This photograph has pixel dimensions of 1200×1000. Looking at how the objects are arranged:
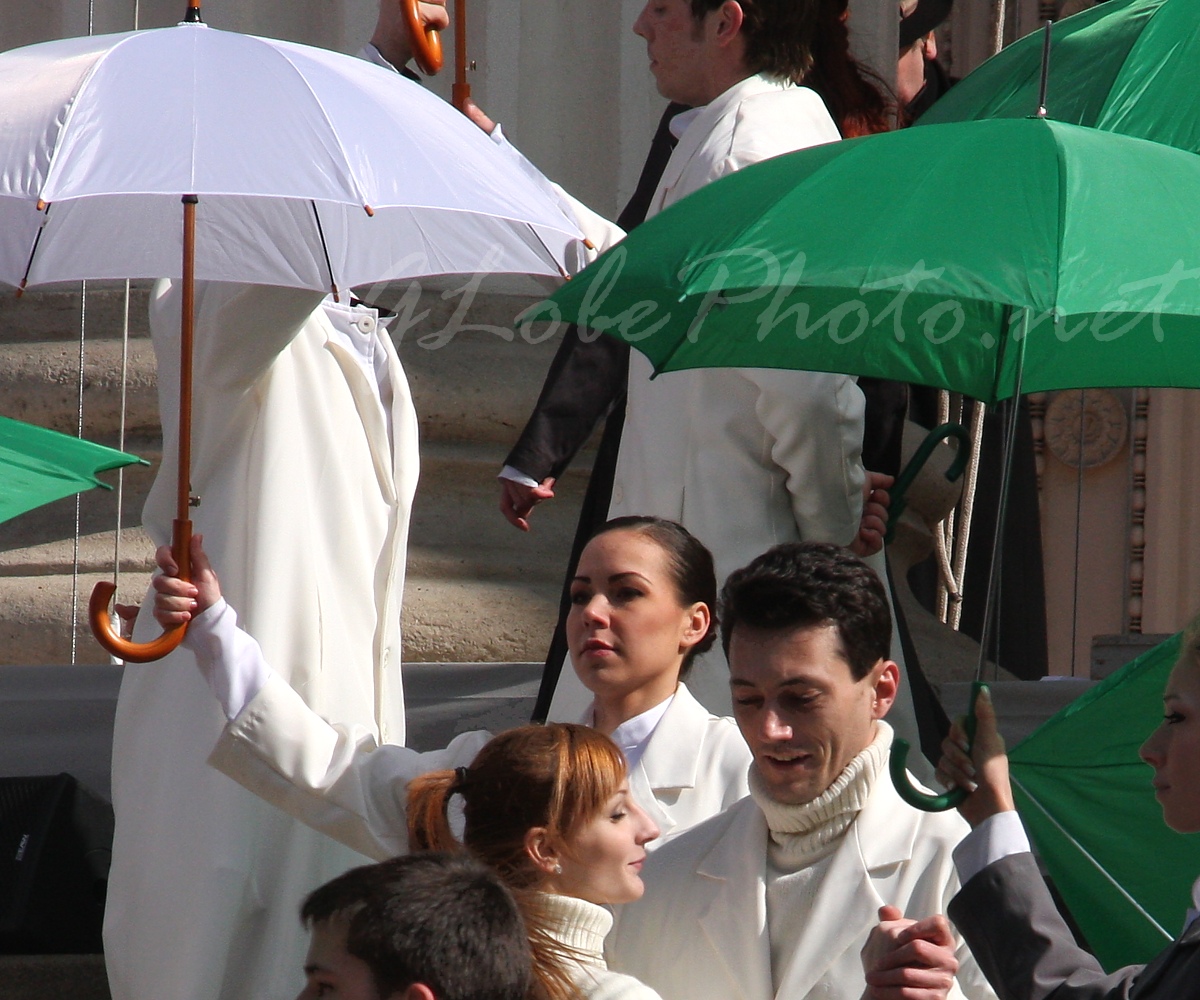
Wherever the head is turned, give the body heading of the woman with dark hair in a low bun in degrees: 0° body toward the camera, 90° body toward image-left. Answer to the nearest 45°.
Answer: approximately 45°

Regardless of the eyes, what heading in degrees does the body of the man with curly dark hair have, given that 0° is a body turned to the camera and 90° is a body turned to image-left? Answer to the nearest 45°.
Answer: approximately 45°

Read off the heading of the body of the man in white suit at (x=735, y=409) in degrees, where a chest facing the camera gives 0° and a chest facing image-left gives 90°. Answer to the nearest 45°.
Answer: approximately 90°

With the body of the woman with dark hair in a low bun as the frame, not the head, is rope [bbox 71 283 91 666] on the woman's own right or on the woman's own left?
on the woman's own right

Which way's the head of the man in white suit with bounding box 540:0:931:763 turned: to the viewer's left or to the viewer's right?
to the viewer's left

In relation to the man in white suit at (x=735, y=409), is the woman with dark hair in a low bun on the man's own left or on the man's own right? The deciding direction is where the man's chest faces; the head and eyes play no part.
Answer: on the man's own left

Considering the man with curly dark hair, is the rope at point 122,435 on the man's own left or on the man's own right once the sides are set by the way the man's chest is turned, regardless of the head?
on the man's own right

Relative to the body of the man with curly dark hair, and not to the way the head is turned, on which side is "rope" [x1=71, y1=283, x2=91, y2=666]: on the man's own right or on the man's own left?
on the man's own right
